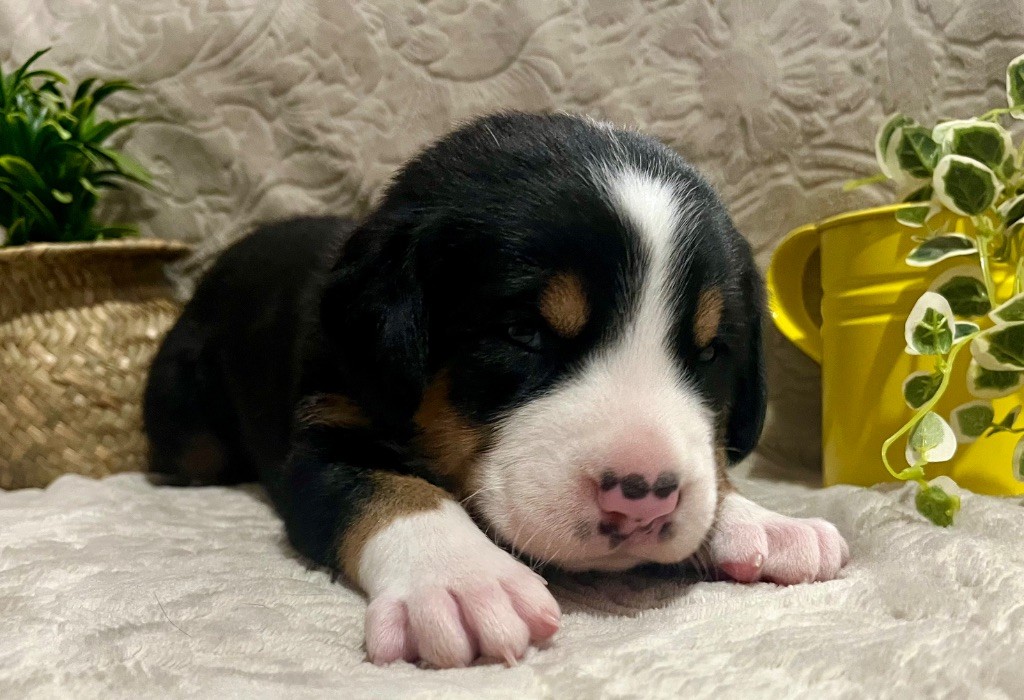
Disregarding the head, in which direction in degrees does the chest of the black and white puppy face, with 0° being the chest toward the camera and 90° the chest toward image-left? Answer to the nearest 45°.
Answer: approximately 315°

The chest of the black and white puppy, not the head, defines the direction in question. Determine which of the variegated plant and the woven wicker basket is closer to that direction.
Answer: the variegated plant

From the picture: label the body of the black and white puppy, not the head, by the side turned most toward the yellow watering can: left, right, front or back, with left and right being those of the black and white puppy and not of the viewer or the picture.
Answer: left

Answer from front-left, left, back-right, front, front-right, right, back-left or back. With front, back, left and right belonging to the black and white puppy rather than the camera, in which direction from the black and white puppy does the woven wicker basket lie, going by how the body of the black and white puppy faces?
back

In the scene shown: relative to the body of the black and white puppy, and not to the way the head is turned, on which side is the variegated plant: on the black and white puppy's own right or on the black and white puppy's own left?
on the black and white puppy's own left
